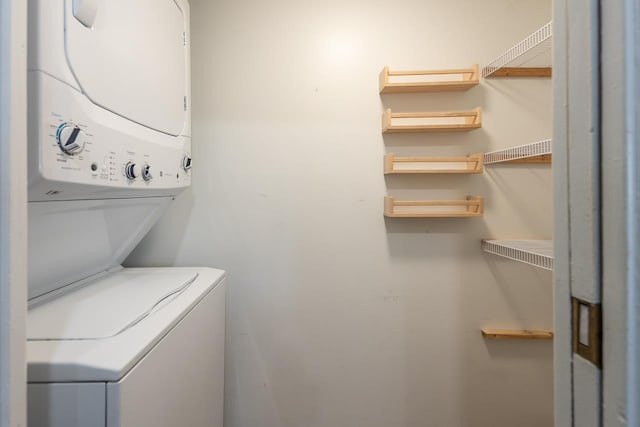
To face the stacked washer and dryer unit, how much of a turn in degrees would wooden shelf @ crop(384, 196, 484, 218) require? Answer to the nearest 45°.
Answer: approximately 45° to its right

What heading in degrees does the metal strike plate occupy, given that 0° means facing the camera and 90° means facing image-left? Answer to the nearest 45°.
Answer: approximately 45°

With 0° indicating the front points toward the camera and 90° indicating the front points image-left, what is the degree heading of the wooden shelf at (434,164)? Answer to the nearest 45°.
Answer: approximately 0°

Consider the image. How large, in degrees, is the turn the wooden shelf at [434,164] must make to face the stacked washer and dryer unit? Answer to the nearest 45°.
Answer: approximately 45° to its right
